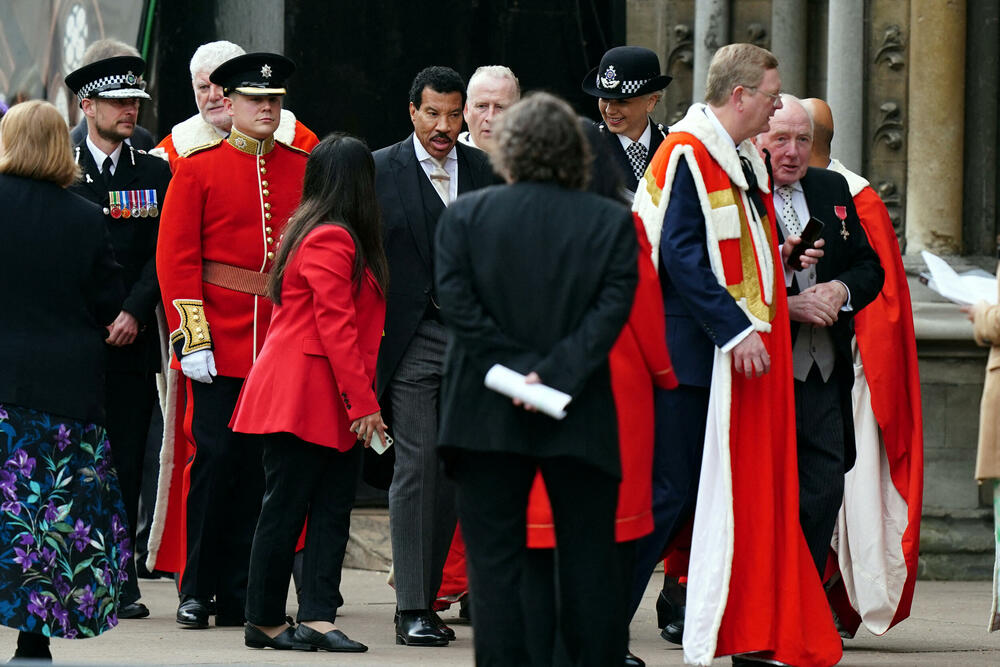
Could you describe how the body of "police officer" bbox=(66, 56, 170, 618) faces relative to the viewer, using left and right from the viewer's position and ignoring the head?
facing the viewer

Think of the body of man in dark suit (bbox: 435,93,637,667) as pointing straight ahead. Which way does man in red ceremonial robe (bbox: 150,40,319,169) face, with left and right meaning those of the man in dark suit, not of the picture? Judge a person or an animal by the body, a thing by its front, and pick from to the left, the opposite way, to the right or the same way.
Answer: the opposite way

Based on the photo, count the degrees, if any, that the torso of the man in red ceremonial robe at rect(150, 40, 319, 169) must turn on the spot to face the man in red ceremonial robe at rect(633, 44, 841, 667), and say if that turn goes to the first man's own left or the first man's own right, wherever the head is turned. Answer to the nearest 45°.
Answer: approximately 45° to the first man's own left

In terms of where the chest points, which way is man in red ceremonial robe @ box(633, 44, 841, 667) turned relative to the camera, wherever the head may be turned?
to the viewer's right

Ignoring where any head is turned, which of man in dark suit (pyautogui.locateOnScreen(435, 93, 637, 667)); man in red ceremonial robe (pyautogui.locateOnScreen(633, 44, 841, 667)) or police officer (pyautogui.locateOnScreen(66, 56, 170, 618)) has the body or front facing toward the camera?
the police officer

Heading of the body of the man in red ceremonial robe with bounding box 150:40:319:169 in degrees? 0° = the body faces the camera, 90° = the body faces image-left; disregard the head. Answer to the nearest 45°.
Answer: approximately 0°

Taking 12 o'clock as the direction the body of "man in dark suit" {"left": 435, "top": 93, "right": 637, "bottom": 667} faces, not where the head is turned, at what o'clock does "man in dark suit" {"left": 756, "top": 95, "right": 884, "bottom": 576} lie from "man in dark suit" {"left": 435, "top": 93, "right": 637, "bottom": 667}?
"man in dark suit" {"left": 756, "top": 95, "right": 884, "bottom": 576} is roughly at 1 o'clock from "man in dark suit" {"left": 435, "top": 93, "right": 637, "bottom": 667}.

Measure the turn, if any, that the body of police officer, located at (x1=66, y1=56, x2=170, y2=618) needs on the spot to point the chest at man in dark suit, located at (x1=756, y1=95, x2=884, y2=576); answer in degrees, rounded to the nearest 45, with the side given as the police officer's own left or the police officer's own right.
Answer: approximately 45° to the police officer's own left

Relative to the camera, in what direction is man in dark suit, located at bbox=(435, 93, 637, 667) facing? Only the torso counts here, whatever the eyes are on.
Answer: away from the camera

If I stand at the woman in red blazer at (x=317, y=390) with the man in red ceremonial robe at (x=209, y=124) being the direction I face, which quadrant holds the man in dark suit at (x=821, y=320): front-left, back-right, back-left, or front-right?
back-right

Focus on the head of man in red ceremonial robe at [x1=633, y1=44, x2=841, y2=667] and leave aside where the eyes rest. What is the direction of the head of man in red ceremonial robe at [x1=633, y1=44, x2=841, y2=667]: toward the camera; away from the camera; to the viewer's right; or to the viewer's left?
to the viewer's right

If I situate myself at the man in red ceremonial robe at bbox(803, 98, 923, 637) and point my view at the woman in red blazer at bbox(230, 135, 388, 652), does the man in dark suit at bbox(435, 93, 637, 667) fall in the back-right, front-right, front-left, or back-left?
front-left
